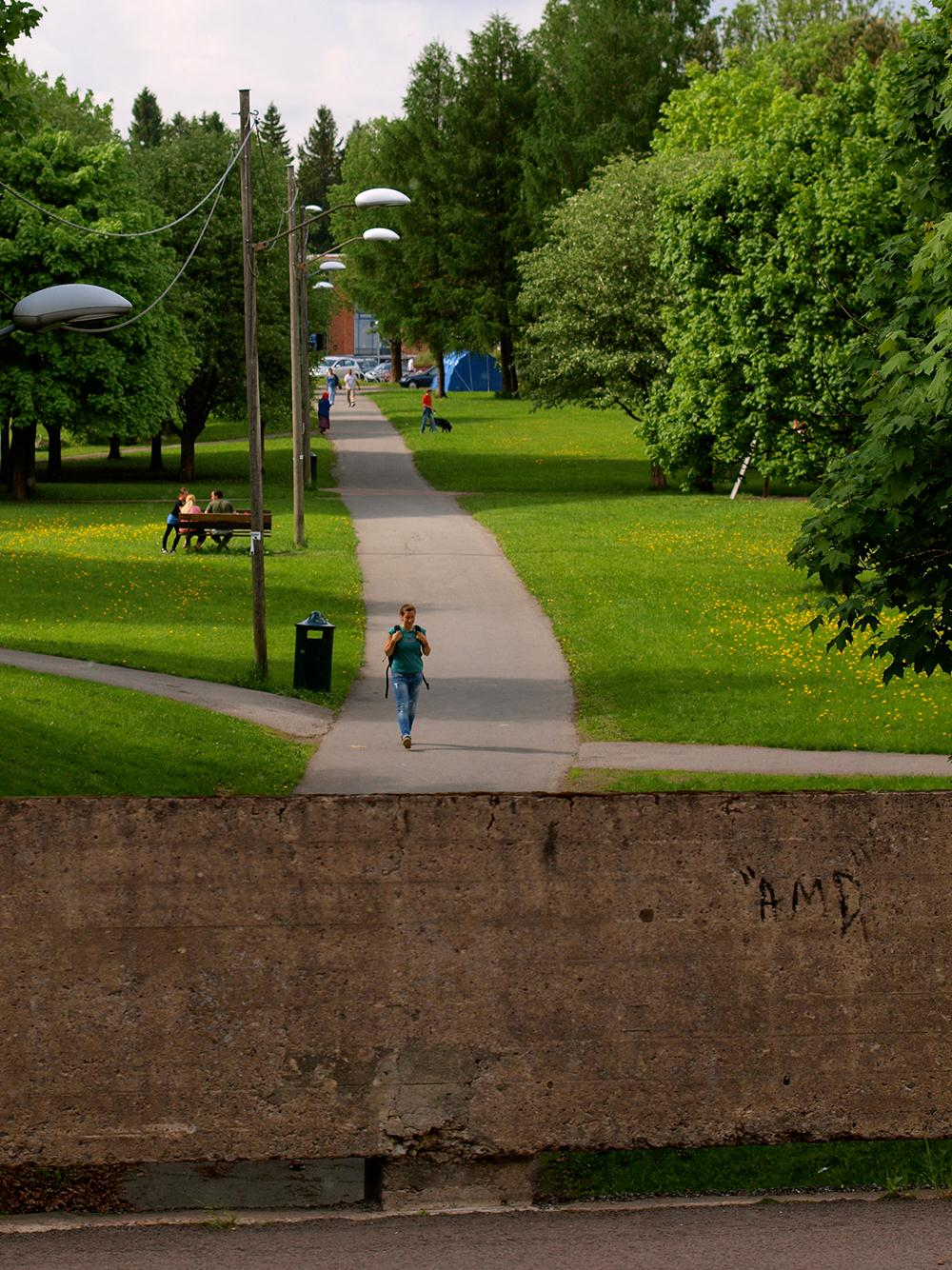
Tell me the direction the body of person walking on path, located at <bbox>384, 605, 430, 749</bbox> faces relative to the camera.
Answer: toward the camera

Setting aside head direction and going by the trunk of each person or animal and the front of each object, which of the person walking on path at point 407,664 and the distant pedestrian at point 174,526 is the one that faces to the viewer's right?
the distant pedestrian

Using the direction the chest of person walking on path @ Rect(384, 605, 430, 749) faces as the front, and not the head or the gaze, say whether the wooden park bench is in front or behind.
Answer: behind

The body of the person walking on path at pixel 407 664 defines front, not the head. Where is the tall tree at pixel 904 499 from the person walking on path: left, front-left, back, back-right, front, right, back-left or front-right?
front-left

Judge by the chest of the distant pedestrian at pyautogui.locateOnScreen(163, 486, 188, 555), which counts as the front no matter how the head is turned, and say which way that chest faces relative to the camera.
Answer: to the viewer's right

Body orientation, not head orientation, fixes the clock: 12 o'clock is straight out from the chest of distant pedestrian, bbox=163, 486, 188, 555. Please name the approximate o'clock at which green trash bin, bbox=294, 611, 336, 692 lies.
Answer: The green trash bin is roughly at 3 o'clock from the distant pedestrian.

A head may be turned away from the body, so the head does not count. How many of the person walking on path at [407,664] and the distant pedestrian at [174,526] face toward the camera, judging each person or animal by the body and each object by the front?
1

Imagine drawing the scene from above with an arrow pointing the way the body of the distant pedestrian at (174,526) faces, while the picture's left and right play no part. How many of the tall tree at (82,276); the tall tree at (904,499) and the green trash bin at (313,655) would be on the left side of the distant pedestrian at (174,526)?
1

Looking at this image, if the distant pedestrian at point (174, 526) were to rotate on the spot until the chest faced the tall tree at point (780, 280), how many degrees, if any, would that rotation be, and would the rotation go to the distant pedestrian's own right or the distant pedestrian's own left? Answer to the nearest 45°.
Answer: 0° — they already face it

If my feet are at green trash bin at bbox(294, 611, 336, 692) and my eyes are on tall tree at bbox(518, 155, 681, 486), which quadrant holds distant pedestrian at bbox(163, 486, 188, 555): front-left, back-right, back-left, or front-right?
front-left

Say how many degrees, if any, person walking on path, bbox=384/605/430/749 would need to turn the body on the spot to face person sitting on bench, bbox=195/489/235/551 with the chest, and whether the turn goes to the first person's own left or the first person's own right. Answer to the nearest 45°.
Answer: approximately 180°

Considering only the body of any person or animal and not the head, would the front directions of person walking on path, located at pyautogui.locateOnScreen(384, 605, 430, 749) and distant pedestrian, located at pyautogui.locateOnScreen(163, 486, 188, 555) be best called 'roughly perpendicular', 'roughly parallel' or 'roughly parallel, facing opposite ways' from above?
roughly perpendicular

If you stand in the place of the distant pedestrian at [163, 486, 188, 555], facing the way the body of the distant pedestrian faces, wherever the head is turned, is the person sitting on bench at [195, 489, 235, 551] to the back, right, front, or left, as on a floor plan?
front

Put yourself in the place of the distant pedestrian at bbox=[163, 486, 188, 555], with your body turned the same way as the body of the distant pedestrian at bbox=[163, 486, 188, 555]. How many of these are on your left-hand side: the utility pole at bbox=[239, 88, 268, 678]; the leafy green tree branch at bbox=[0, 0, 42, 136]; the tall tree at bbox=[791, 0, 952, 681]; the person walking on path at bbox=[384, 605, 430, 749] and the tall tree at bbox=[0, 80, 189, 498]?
1
